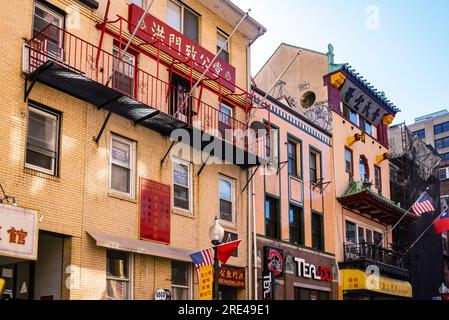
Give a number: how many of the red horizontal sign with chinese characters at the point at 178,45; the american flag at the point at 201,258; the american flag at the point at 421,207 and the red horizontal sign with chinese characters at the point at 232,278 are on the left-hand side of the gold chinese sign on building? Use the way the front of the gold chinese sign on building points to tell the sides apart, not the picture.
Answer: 1

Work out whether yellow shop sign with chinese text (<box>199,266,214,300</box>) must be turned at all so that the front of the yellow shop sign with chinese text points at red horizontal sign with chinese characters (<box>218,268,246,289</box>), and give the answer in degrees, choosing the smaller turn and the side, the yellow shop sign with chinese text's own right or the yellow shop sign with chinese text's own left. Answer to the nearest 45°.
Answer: approximately 135° to the yellow shop sign with chinese text's own right

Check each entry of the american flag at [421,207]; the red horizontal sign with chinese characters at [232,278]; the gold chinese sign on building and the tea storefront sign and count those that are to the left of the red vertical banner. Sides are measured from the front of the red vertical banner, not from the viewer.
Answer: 4

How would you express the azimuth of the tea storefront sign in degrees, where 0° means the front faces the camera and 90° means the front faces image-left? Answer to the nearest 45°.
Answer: approximately 315°

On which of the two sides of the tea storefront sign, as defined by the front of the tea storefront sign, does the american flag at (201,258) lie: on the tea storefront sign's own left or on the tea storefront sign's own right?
on the tea storefront sign's own right

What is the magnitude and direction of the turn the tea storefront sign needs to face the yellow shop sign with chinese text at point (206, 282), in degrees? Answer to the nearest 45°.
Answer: approximately 45° to its right

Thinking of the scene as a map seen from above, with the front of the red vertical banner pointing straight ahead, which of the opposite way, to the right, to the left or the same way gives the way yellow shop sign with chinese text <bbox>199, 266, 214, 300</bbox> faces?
to the right

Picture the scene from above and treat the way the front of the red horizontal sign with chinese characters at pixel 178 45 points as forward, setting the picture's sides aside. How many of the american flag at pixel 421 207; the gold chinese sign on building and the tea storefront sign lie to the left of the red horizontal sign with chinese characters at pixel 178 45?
3

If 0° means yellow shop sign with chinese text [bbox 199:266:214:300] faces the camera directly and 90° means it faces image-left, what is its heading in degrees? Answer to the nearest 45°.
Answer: approximately 45°

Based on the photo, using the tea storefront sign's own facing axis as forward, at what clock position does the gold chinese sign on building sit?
The gold chinese sign on building is roughly at 9 o'clock from the tea storefront sign.

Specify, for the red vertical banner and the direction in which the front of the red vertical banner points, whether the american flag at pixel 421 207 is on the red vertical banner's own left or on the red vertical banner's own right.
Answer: on the red vertical banner's own left

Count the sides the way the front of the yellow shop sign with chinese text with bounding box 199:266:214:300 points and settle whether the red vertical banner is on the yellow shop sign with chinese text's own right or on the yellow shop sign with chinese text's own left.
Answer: on the yellow shop sign with chinese text's own right

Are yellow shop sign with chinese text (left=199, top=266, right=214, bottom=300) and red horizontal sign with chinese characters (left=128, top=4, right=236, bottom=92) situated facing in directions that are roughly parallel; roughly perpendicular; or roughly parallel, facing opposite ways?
roughly perpendicular

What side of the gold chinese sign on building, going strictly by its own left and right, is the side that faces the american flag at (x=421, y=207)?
left
